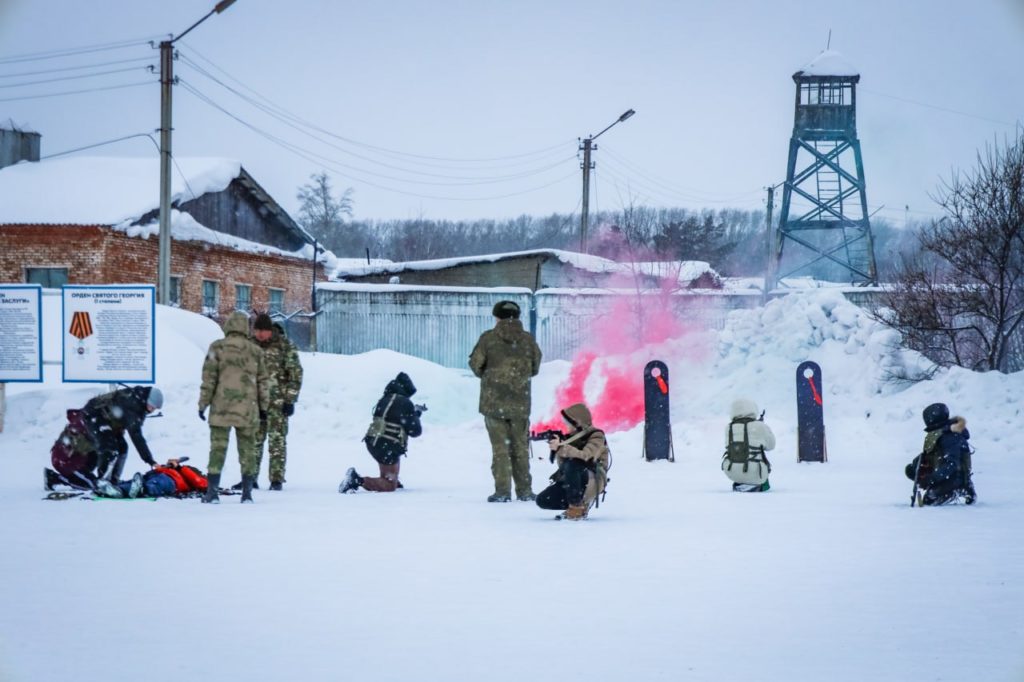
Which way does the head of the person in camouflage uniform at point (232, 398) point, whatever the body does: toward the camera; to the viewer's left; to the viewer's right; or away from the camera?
away from the camera

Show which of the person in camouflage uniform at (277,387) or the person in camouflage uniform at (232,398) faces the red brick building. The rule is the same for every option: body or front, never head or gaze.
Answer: the person in camouflage uniform at (232,398)

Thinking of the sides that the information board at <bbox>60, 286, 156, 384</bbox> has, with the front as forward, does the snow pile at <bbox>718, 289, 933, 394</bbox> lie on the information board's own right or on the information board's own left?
on the information board's own left

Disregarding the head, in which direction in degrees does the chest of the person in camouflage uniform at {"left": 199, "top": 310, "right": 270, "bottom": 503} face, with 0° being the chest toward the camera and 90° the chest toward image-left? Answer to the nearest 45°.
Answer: approximately 180°

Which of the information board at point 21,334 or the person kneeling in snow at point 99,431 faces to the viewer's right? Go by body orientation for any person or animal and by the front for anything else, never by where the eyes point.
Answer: the person kneeling in snow

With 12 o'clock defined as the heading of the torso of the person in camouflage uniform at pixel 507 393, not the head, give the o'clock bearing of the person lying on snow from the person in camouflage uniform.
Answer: The person lying on snow is roughly at 9 o'clock from the person in camouflage uniform.

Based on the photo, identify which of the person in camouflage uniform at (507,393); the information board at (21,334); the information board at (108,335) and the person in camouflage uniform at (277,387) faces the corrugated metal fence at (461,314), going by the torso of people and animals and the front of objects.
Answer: the person in camouflage uniform at (507,393)

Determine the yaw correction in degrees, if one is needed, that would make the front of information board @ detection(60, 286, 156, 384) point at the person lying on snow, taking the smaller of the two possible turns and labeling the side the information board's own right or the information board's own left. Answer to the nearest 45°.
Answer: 0° — it already faces them

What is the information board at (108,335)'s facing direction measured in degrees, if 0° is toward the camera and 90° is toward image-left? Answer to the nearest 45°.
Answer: approximately 0°

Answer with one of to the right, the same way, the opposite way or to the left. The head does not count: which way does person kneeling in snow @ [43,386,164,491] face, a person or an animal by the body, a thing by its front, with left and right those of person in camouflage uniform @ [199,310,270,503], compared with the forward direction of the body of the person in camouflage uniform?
to the right

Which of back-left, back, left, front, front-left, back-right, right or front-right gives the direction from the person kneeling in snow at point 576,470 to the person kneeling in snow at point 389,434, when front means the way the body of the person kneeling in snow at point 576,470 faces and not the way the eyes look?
front-right

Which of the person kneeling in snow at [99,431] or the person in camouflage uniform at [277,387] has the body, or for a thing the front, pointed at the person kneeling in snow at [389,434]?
the person kneeling in snow at [99,431]

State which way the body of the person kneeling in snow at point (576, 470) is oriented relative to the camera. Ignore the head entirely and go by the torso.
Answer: to the viewer's left

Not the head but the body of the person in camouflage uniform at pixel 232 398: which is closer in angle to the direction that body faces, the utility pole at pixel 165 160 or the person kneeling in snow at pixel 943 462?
the utility pole

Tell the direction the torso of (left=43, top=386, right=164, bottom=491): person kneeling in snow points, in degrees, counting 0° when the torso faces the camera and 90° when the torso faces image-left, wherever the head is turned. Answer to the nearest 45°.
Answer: approximately 270°

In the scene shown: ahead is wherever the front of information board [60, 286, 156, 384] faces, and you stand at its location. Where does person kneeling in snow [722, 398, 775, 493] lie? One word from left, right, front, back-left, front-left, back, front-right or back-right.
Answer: front-left
